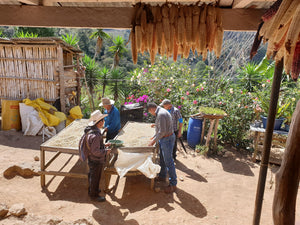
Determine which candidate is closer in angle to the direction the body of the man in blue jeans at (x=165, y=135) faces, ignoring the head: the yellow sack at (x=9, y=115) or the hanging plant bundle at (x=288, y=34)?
the yellow sack

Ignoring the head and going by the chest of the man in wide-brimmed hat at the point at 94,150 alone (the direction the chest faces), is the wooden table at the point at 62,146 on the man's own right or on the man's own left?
on the man's own left

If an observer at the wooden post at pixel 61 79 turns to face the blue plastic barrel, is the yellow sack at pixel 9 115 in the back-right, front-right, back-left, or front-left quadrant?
back-right

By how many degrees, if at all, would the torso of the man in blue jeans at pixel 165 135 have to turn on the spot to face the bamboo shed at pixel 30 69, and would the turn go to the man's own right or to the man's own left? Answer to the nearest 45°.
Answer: approximately 45° to the man's own right

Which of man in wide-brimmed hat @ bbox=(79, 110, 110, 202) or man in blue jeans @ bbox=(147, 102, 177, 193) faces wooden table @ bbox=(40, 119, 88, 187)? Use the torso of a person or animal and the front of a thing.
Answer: man in blue jeans @ bbox=(147, 102, 177, 193)

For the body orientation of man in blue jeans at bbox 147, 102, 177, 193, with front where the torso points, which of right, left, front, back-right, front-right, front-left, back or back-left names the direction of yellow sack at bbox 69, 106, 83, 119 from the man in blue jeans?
front-right

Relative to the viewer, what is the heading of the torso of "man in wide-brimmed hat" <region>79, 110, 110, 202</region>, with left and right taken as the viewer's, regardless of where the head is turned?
facing to the right of the viewer

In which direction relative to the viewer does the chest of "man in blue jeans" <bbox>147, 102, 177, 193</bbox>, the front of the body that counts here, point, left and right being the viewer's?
facing to the left of the viewer

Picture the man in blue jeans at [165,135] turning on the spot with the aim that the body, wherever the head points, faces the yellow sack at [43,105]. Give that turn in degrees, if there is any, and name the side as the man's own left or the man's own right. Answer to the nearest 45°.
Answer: approximately 45° to the man's own right

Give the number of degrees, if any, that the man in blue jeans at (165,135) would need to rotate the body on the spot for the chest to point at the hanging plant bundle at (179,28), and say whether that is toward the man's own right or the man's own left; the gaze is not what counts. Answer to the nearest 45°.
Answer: approximately 90° to the man's own left

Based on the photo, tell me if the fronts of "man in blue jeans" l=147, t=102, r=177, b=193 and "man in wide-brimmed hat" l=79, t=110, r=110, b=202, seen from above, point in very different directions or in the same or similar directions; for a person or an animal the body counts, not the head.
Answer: very different directions
